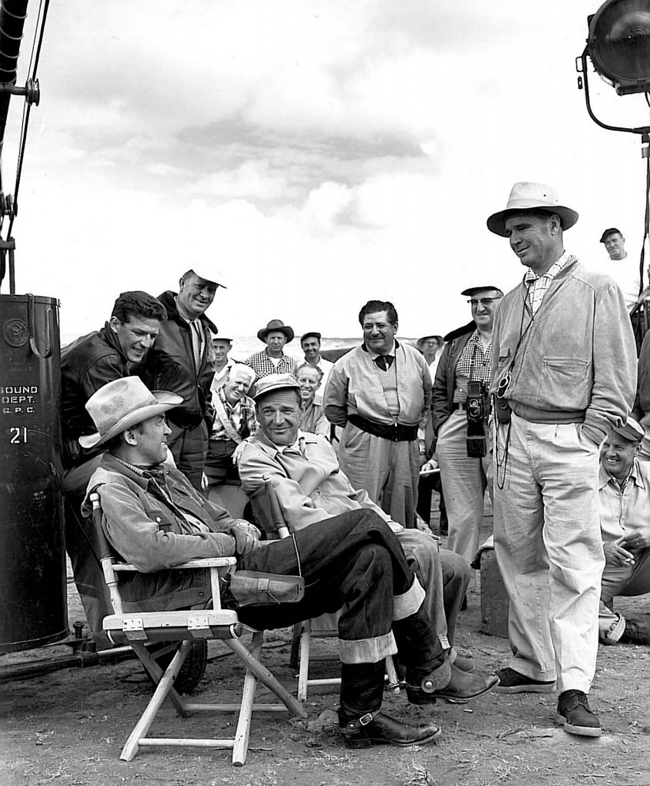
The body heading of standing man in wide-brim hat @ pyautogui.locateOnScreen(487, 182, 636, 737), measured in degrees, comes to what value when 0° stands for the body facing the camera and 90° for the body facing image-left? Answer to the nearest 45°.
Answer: approximately 45°

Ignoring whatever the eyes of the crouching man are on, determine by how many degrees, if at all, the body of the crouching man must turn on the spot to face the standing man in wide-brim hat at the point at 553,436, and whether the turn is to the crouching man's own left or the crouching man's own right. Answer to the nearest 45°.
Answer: approximately 45° to the crouching man's own left

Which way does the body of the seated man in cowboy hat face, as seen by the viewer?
to the viewer's right

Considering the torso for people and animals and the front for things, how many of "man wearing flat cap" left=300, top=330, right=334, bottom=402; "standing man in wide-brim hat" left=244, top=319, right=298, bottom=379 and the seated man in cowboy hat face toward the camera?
2

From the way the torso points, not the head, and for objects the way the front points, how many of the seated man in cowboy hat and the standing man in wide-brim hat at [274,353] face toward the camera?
1

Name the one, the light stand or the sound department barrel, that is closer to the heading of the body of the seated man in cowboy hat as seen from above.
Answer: the light stand

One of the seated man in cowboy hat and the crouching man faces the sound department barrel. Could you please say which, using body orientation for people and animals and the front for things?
the crouching man

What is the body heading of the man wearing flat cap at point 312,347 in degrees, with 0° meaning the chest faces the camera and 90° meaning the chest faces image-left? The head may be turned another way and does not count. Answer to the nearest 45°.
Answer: approximately 0°

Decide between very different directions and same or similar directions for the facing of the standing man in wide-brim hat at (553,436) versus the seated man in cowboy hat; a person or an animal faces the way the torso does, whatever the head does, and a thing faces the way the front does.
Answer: very different directions

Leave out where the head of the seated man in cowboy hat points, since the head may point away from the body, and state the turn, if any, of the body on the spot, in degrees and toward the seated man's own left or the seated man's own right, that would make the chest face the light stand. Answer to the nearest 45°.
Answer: approximately 45° to the seated man's own left

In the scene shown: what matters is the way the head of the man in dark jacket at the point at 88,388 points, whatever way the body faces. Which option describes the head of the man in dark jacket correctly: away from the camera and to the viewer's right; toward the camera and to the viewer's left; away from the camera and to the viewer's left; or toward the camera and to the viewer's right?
toward the camera and to the viewer's right
